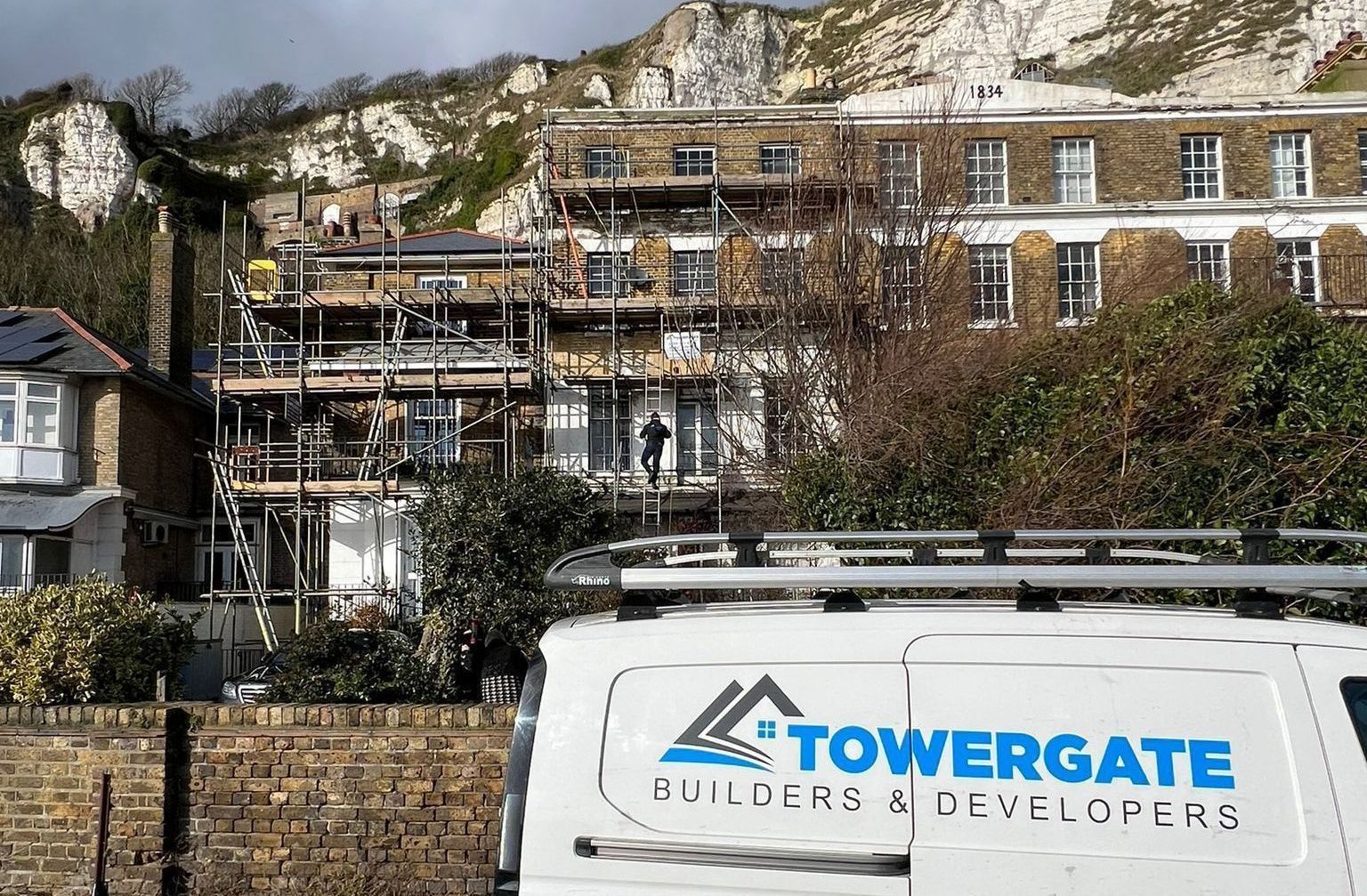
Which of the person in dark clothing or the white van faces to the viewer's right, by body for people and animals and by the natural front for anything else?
the white van

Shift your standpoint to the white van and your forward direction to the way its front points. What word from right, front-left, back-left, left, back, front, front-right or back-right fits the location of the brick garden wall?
back-left

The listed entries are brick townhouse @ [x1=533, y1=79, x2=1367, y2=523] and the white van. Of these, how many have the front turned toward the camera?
1

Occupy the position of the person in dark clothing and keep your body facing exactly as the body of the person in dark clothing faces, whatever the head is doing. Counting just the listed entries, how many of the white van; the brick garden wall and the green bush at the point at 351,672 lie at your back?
3

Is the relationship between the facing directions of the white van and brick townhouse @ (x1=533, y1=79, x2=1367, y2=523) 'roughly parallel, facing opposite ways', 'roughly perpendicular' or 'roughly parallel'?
roughly perpendicular

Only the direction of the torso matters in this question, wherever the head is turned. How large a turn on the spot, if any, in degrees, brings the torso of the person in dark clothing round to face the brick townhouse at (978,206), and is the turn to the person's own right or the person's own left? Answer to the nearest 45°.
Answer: approximately 45° to the person's own right

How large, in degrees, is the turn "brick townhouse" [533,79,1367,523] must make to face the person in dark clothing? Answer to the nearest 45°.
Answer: approximately 45° to its right

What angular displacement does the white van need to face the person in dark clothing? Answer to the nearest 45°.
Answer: approximately 90° to its left

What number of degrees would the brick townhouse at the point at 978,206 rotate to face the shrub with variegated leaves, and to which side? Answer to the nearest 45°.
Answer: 0° — it already faces it

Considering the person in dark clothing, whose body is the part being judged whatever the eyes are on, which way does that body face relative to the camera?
away from the camera

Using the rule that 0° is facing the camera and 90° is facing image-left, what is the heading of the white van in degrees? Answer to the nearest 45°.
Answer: approximately 270°

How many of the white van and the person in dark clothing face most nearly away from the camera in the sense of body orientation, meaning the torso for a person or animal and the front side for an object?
1

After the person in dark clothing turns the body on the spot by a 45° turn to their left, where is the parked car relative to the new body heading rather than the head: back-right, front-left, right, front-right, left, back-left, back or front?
left
